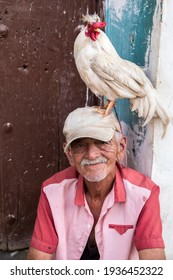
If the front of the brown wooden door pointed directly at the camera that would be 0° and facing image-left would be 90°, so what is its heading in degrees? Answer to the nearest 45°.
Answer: approximately 0°

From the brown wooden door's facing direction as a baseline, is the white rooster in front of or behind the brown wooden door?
in front

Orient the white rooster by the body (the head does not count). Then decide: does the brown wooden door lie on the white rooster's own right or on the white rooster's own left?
on the white rooster's own right

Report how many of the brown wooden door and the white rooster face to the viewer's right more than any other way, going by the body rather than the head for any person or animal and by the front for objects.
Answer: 0
